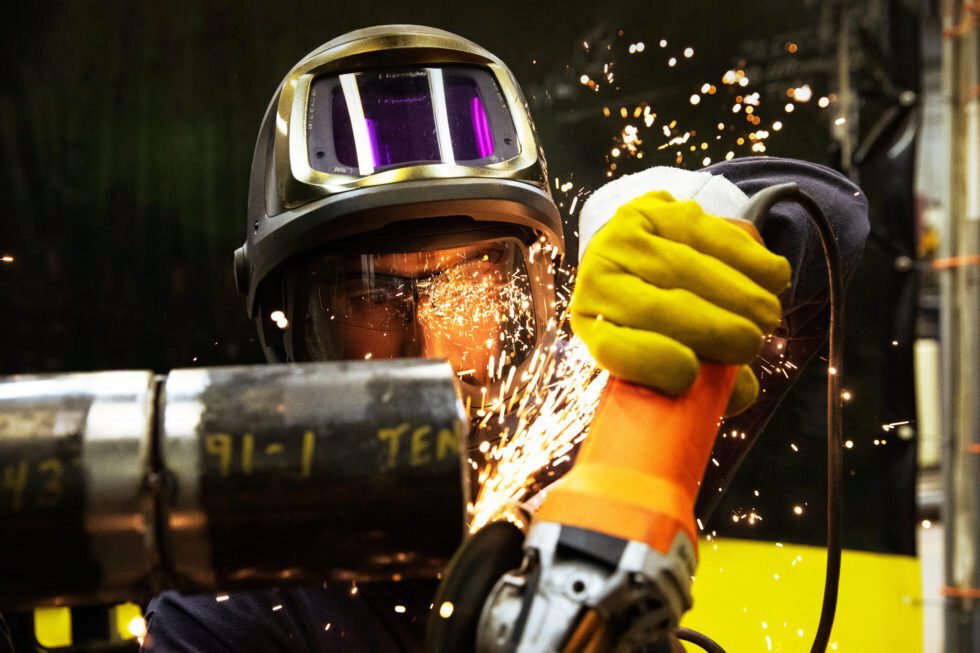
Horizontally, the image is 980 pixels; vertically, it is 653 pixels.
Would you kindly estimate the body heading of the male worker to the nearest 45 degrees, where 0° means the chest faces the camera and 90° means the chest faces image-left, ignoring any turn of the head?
approximately 0°

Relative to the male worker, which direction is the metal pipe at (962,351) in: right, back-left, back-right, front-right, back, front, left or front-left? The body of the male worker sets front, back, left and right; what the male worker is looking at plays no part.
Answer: back-left
